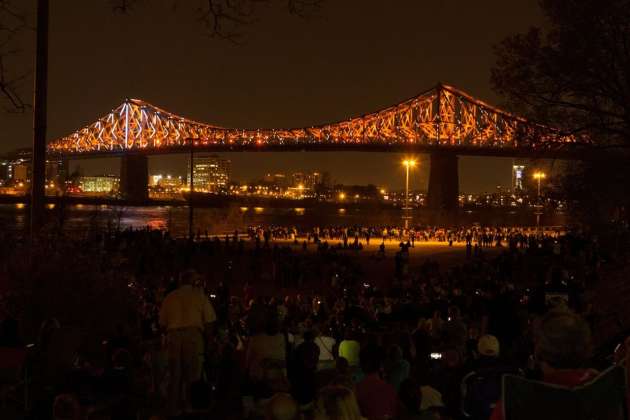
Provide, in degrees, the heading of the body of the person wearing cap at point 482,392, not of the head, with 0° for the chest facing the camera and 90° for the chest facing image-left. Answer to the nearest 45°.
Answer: approximately 180°

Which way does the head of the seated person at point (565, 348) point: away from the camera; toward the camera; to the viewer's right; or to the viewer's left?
away from the camera

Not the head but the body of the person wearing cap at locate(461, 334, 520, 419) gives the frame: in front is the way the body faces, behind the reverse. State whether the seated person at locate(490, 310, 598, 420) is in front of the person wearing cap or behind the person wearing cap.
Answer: behind

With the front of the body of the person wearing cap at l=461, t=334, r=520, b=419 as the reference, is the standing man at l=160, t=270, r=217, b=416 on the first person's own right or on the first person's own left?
on the first person's own left

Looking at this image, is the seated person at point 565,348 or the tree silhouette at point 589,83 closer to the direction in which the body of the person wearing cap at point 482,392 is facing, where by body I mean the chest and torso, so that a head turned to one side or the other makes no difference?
the tree silhouette

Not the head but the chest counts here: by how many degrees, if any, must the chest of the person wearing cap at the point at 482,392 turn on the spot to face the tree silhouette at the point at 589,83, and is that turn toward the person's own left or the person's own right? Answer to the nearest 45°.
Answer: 0° — they already face it

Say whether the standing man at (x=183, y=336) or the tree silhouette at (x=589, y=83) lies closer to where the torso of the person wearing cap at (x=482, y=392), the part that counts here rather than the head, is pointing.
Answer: the tree silhouette

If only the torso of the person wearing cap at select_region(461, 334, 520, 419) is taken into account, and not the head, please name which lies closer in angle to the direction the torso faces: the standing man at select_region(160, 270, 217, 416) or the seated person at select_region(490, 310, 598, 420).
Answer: the standing man
